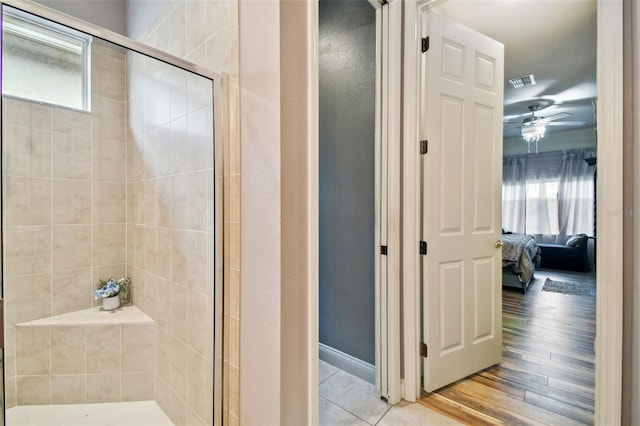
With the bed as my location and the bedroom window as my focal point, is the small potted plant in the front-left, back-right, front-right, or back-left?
back-left

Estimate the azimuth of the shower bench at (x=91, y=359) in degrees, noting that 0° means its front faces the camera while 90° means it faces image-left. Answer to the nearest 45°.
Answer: approximately 0°
